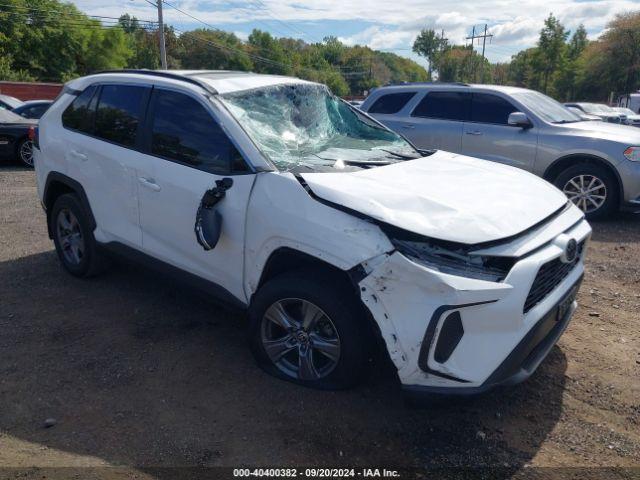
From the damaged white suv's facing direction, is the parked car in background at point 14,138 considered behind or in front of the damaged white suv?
behind

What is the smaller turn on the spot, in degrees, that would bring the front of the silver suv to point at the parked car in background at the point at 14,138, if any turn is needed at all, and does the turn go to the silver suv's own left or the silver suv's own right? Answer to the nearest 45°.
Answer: approximately 135° to the silver suv's own right

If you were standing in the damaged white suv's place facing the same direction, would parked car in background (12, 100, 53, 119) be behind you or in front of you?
behind

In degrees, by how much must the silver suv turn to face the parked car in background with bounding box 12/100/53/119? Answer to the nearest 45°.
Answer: approximately 135° to its right

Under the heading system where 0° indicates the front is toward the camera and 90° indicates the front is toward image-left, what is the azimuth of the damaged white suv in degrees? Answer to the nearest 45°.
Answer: approximately 315°

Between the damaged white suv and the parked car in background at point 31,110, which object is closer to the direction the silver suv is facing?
the damaged white suv

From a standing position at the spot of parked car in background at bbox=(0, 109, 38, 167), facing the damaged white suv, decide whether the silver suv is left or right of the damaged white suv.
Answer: left

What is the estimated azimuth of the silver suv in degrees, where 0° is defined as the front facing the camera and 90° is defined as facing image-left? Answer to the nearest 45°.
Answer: approximately 315°
